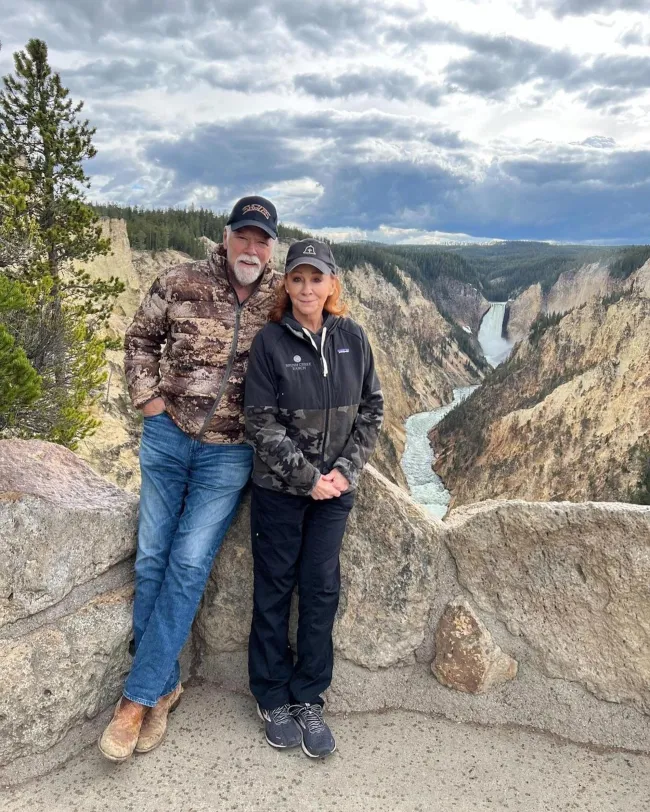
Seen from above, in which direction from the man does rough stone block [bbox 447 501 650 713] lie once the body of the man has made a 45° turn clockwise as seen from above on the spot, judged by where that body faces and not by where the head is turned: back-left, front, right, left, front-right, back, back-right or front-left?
back-left

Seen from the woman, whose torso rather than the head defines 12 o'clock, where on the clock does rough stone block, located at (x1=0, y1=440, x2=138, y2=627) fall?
The rough stone block is roughly at 3 o'clock from the woman.

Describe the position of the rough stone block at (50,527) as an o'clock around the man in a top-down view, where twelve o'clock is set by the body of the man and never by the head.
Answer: The rough stone block is roughly at 3 o'clock from the man.

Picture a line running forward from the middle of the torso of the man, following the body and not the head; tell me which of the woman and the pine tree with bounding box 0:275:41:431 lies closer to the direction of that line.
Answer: the woman

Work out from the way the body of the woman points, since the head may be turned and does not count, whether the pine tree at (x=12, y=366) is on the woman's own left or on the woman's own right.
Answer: on the woman's own right

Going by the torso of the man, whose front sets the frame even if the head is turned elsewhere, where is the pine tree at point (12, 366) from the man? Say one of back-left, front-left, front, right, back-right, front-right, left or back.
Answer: back-right

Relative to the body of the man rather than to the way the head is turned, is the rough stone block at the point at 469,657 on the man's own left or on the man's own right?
on the man's own left

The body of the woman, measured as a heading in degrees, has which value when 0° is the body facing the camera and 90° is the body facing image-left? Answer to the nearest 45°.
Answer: approximately 0°

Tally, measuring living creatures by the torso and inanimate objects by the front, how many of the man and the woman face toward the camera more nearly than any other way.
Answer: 2

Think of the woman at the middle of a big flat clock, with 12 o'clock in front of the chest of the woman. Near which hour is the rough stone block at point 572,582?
The rough stone block is roughly at 9 o'clock from the woman.
